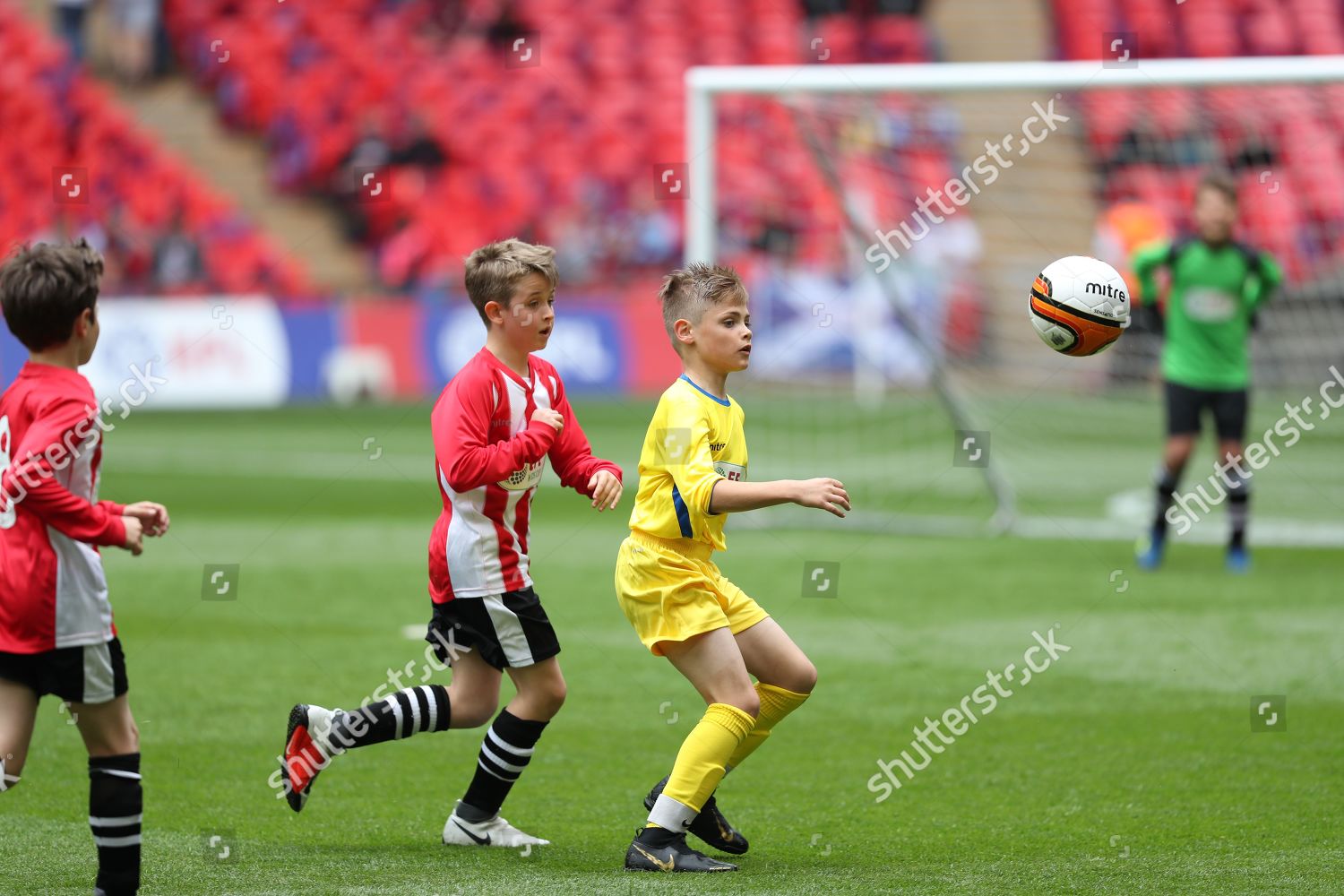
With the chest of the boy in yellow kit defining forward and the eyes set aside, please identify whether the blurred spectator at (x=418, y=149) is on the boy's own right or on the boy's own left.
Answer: on the boy's own left

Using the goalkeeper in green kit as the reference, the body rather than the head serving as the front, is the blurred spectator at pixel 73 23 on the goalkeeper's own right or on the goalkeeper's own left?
on the goalkeeper's own right

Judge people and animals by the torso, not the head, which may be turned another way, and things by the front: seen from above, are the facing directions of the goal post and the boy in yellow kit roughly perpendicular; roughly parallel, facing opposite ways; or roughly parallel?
roughly perpendicular

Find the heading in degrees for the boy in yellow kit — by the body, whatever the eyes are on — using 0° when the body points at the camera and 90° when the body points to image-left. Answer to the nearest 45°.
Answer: approximately 270°

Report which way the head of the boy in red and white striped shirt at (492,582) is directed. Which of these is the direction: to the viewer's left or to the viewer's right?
to the viewer's right

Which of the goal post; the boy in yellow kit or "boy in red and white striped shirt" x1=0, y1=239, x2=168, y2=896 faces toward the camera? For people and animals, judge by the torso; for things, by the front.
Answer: the goal post

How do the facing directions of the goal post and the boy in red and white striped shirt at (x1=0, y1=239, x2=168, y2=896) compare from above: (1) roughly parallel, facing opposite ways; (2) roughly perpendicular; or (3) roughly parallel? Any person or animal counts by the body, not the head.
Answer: roughly parallel, facing opposite ways

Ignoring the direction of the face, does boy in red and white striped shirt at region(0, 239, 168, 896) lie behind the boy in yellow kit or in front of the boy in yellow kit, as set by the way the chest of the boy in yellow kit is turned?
behind

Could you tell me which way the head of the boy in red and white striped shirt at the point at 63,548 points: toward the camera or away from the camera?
away from the camera

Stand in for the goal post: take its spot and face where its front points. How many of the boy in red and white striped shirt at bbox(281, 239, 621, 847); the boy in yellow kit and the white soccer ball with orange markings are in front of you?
3

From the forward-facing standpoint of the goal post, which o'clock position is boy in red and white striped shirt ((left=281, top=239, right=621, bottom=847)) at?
The boy in red and white striped shirt is roughly at 12 o'clock from the goal post.

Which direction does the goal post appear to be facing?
toward the camera

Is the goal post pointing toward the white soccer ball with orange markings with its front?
yes

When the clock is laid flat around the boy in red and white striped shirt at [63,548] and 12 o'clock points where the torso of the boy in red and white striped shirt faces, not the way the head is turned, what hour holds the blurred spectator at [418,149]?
The blurred spectator is roughly at 11 o'clock from the boy in red and white striped shirt.

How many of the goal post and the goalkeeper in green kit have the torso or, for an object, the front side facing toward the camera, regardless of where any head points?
2

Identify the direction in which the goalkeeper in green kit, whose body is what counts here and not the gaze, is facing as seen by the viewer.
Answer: toward the camera

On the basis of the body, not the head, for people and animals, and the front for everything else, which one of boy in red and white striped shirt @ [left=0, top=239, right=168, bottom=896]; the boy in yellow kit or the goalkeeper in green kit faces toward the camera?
the goalkeeper in green kit
